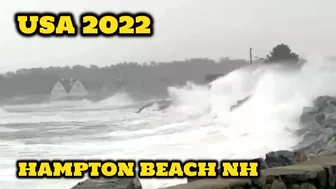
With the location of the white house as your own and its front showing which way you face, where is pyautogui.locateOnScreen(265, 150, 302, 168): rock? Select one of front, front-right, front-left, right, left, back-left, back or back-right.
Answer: front

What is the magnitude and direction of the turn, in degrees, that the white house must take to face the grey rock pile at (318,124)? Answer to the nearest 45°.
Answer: approximately 45° to its left

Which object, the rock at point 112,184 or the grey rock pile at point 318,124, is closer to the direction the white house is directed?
the rock

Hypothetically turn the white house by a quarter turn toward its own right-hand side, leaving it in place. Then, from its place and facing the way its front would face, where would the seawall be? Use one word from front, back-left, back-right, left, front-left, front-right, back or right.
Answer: left

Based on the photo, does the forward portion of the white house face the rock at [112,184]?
yes

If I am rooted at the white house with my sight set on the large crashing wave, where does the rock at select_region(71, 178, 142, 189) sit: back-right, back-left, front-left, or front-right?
front-right

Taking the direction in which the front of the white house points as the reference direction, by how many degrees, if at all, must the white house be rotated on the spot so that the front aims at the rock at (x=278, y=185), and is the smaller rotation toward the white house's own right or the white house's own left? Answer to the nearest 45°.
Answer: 0° — it already faces it

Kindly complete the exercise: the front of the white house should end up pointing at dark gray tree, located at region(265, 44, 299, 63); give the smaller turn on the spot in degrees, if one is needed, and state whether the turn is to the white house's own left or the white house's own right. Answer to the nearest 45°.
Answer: approximately 90° to the white house's own left

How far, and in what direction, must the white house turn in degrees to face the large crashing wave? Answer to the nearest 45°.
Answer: approximately 45° to its left
